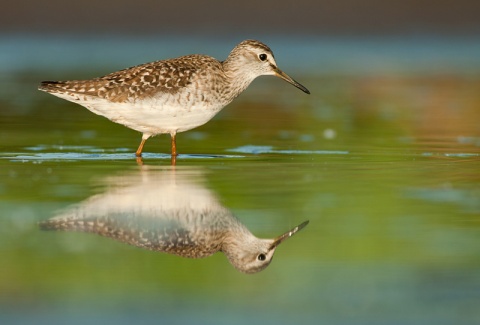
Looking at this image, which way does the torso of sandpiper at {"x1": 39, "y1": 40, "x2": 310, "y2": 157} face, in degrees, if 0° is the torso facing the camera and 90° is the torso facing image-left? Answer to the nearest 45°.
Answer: approximately 270°
